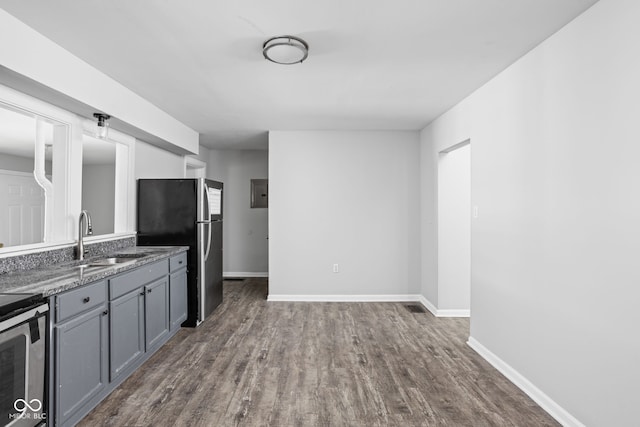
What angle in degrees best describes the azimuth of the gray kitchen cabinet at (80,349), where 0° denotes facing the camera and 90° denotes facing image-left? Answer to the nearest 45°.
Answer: approximately 315°

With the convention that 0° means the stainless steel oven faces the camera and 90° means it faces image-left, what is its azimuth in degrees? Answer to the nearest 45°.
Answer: approximately 315°

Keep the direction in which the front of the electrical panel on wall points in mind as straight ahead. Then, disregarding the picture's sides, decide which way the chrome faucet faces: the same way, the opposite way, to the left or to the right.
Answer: to the left

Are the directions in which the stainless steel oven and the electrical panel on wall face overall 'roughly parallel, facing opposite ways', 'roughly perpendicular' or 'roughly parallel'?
roughly perpendicular

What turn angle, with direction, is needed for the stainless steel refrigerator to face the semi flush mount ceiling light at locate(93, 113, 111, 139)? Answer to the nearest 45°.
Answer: approximately 90° to its right

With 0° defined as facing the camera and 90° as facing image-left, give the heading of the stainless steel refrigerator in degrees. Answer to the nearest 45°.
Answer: approximately 315°

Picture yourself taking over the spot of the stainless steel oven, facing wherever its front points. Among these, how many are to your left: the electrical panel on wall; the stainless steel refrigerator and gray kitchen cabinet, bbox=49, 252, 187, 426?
3

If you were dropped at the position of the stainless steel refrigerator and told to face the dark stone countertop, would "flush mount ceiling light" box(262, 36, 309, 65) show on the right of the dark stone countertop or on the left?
left
